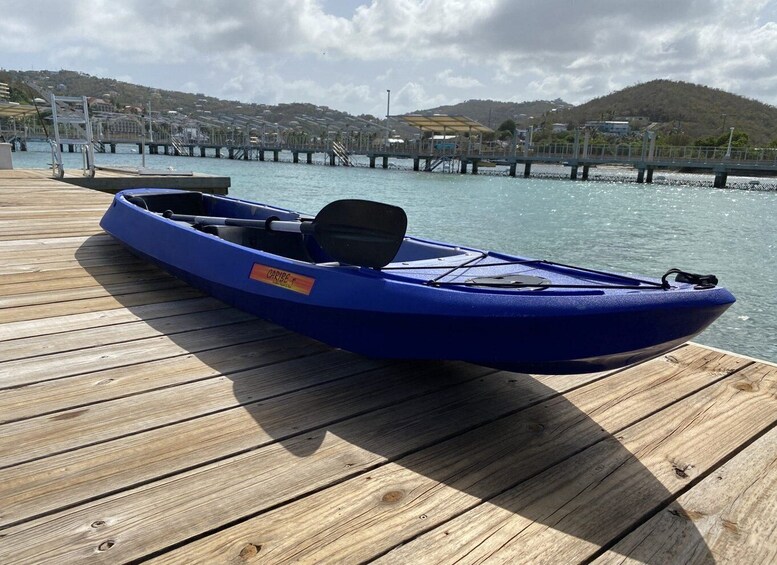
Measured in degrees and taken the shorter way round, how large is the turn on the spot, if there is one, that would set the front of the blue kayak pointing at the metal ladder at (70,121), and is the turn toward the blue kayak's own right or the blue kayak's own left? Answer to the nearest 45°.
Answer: approximately 180°

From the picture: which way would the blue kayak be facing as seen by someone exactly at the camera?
facing the viewer and to the right of the viewer
